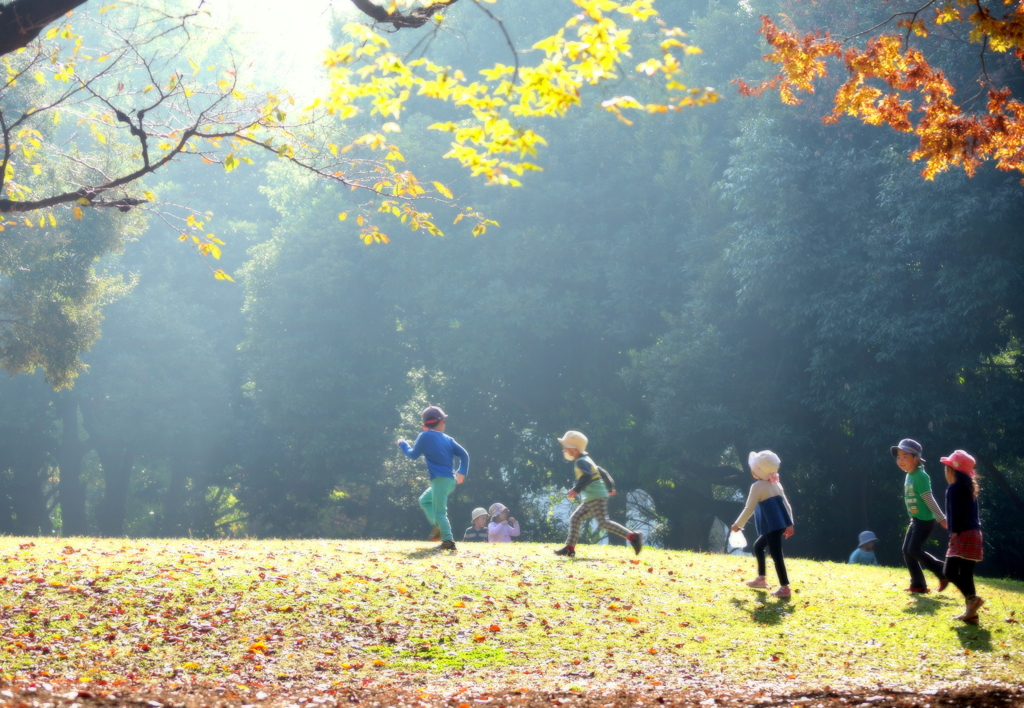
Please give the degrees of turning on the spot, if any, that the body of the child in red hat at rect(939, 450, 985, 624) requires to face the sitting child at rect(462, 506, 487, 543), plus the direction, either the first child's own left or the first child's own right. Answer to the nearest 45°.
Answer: approximately 45° to the first child's own right

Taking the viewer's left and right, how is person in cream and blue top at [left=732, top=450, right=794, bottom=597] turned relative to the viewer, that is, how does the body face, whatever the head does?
facing away from the viewer and to the left of the viewer

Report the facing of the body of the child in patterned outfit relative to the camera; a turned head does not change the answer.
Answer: to the viewer's left

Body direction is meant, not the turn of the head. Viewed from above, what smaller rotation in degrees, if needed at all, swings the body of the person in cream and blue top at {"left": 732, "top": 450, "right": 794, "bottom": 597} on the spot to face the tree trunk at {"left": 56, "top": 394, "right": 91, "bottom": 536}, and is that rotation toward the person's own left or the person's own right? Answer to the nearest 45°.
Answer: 0° — they already face it

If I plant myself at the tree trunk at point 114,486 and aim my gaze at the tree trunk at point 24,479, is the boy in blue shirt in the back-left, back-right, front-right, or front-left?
back-left

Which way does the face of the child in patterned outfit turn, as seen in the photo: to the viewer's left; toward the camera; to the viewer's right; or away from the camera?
to the viewer's left

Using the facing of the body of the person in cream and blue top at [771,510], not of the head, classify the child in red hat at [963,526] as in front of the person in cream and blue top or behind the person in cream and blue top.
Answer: behind

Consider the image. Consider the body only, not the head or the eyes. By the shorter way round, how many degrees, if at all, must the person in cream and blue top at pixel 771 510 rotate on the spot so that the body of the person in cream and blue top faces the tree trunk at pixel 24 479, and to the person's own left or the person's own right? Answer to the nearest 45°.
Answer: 0° — they already face it

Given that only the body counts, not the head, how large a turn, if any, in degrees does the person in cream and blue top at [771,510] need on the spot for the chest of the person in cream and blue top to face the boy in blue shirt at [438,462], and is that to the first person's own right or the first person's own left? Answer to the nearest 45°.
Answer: approximately 45° to the first person's own left

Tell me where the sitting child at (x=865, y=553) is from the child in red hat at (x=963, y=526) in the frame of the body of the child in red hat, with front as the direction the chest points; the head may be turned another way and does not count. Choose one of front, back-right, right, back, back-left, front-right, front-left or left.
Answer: right

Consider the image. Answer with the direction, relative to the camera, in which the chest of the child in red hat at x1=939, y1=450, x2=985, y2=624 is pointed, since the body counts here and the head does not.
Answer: to the viewer's left
